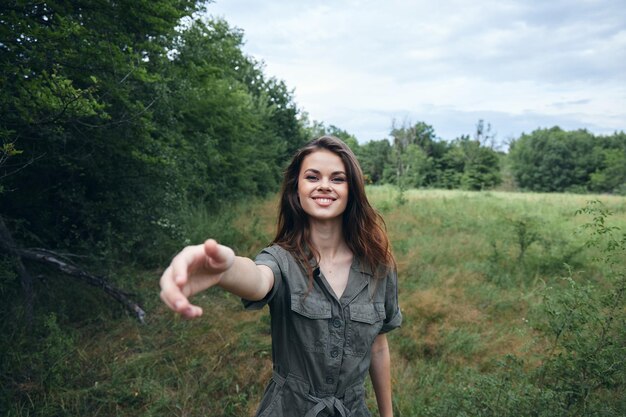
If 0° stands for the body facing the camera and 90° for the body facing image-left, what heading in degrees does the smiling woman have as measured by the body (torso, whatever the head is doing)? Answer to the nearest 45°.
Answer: approximately 0°

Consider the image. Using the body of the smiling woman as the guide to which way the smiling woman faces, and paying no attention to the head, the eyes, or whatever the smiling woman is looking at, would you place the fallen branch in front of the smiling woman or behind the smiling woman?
behind
